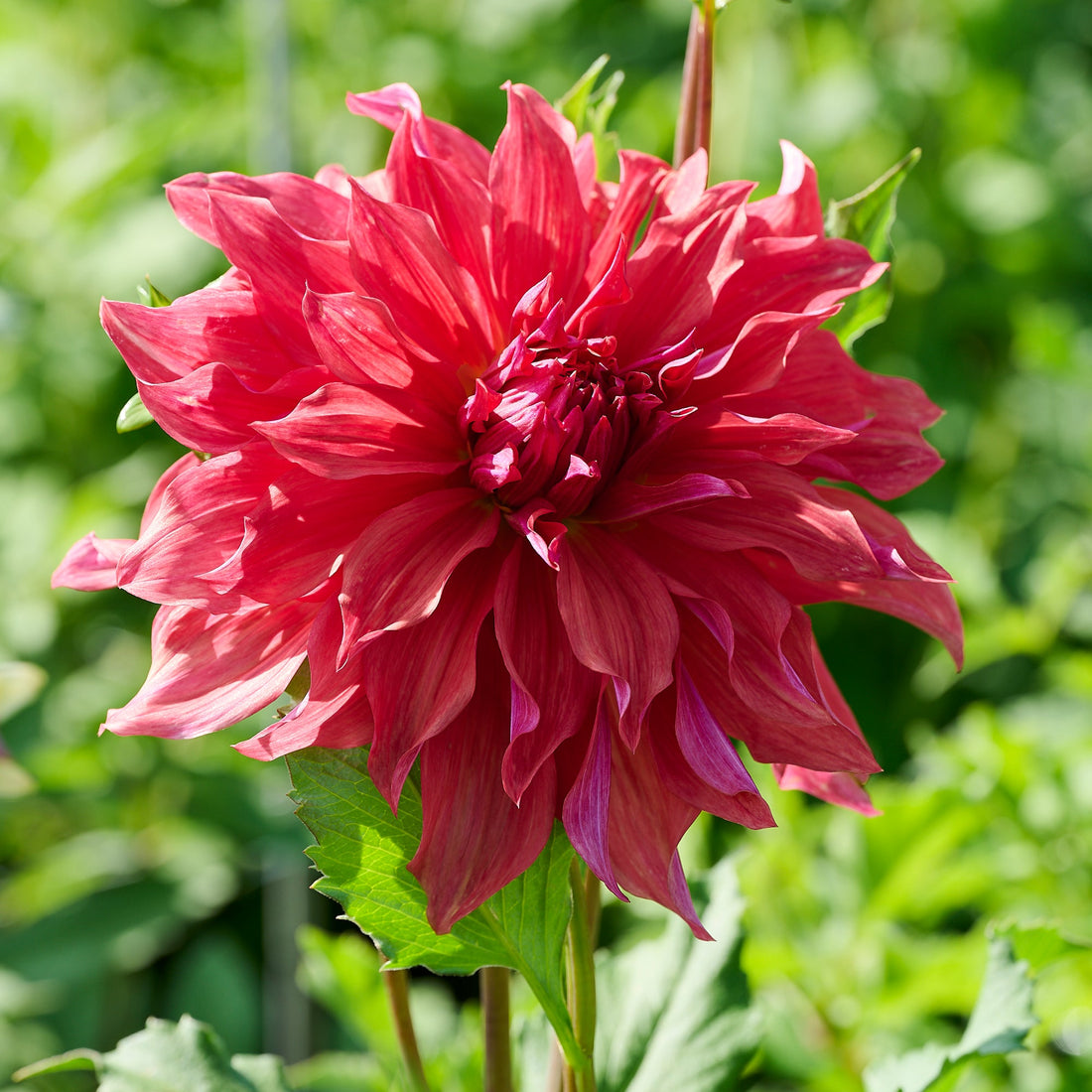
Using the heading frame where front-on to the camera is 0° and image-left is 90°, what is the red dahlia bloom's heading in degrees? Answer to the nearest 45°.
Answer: approximately 0°
